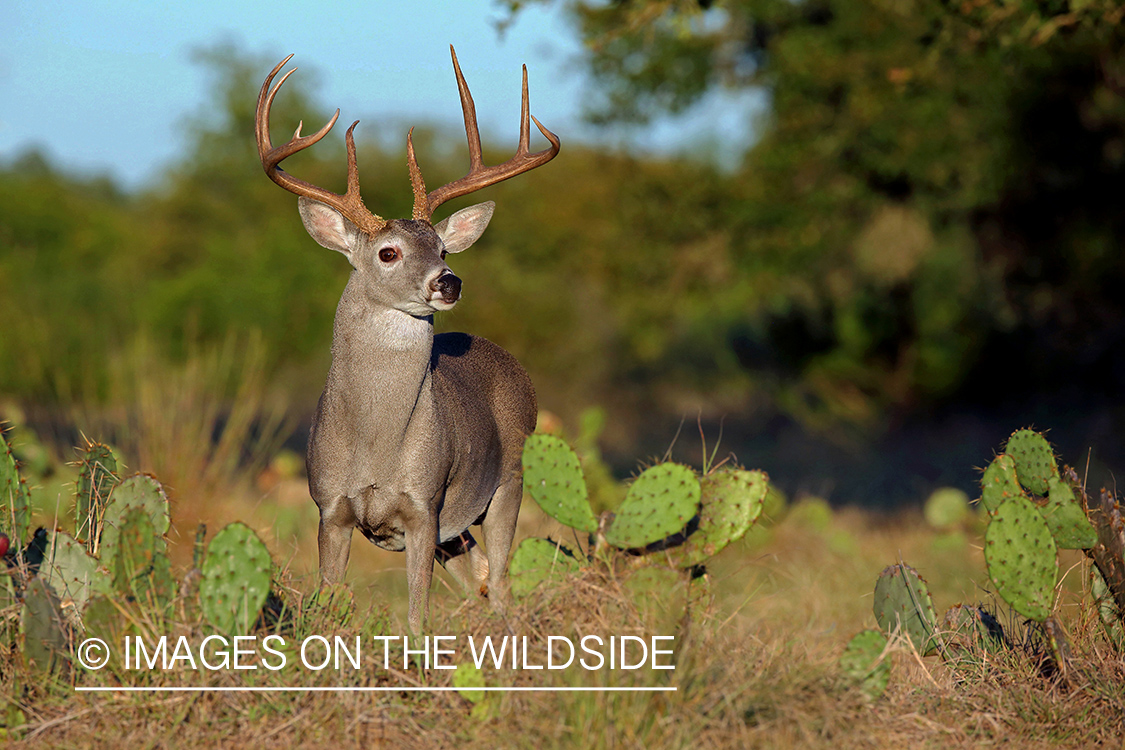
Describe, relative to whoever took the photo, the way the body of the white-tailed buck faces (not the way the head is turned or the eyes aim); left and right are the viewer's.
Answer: facing the viewer and to the left of the viewer
